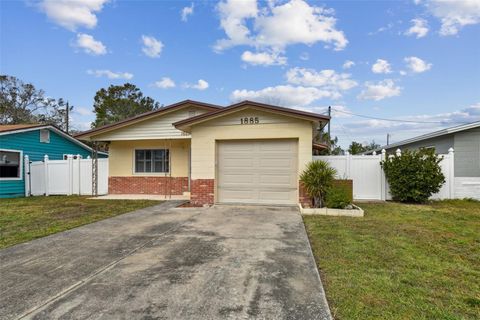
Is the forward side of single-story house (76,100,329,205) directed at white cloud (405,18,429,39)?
no

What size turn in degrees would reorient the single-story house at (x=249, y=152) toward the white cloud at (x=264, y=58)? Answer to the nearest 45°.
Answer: approximately 180°

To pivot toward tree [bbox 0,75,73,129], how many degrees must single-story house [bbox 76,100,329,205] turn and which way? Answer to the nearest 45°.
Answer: approximately 135° to its right

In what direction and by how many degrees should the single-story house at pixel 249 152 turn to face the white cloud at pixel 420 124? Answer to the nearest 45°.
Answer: approximately 135° to its left

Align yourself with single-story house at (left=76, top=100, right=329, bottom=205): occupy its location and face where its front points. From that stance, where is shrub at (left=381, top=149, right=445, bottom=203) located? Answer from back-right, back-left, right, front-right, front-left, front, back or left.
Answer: left

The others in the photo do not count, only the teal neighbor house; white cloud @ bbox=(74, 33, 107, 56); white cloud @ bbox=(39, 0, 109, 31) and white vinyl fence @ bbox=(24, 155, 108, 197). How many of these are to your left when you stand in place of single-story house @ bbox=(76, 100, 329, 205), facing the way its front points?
0

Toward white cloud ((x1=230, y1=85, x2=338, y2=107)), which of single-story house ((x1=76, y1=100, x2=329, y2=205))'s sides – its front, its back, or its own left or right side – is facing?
back

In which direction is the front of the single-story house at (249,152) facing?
toward the camera

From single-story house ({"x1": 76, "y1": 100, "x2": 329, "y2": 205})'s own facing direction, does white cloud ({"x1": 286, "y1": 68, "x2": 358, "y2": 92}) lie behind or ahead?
behind

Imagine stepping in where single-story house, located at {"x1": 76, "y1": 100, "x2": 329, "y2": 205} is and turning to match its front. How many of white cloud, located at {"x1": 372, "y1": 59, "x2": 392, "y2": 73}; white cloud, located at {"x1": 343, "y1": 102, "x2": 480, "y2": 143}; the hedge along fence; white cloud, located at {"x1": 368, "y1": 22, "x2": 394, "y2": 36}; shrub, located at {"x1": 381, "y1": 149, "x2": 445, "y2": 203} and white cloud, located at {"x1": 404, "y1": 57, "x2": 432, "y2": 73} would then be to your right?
0

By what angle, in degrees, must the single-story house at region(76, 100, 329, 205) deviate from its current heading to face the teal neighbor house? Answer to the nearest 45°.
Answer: approximately 135° to its right
